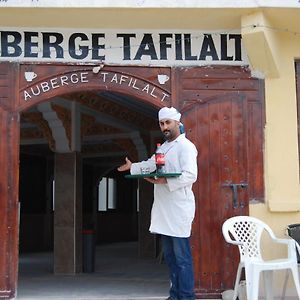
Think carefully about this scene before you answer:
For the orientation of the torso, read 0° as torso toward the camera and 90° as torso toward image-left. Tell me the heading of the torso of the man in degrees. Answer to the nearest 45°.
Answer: approximately 45°

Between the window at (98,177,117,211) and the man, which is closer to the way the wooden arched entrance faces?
the man

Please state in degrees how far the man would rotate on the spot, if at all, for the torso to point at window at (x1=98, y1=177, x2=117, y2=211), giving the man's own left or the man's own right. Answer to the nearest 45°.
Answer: approximately 135° to the man's own right

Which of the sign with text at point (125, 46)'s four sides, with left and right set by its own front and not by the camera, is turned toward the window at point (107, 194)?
back

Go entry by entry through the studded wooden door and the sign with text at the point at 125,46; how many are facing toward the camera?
2

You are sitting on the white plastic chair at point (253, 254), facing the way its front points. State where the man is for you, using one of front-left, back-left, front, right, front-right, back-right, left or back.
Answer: right
